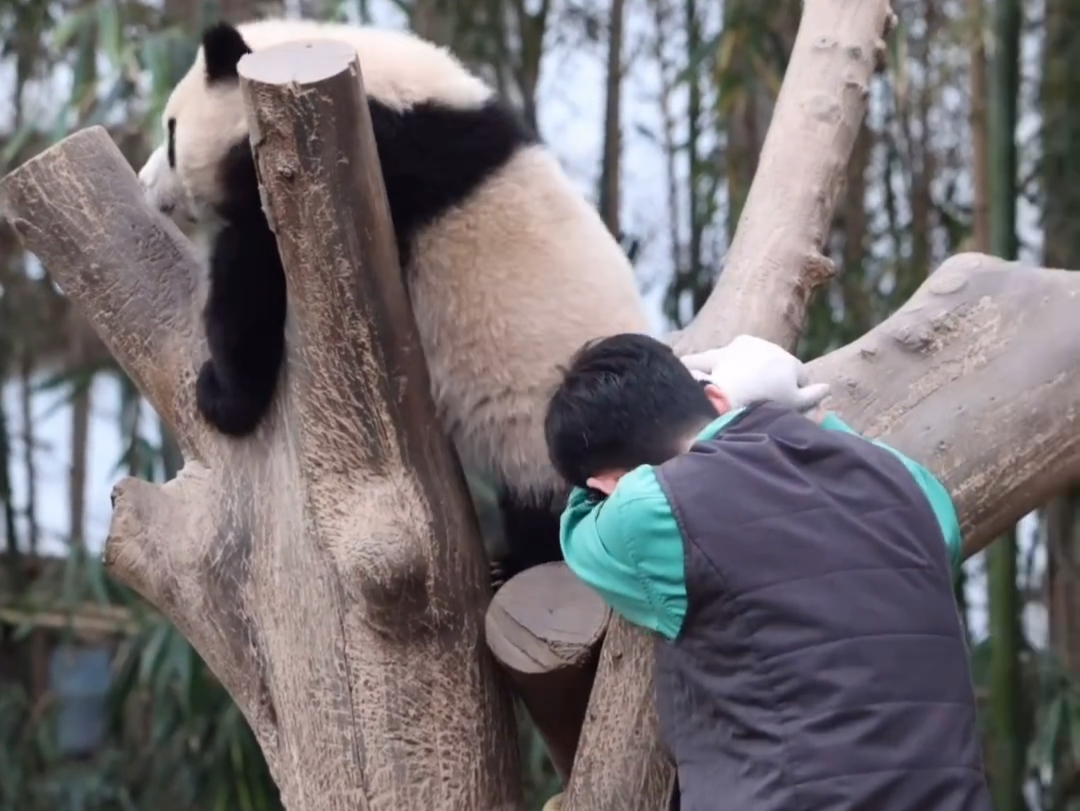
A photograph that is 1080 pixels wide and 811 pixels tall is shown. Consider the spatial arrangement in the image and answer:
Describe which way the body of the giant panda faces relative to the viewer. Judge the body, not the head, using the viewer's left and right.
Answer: facing to the left of the viewer

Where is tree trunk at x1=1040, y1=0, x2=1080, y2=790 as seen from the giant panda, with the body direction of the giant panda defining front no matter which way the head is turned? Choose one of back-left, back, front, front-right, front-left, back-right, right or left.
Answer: back-right
